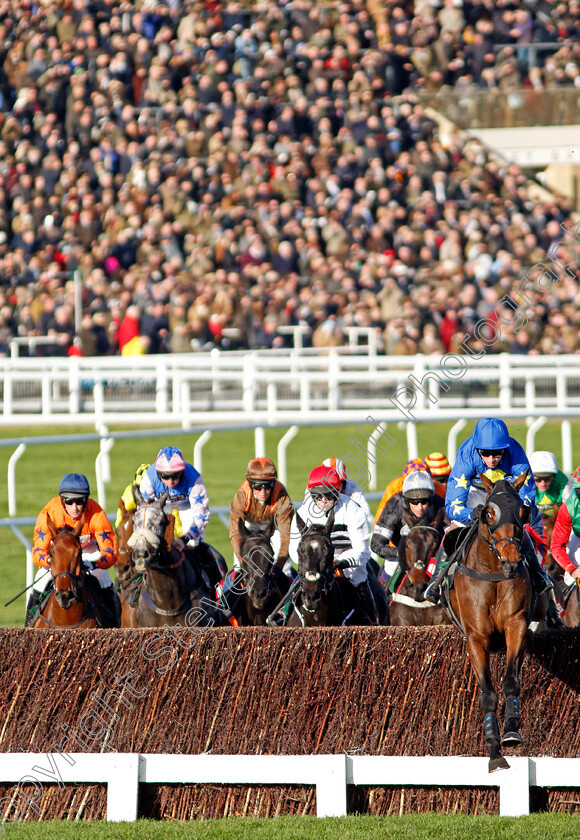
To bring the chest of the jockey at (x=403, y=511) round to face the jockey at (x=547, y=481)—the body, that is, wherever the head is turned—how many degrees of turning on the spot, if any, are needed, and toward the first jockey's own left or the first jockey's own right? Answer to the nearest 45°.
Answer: approximately 135° to the first jockey's own left

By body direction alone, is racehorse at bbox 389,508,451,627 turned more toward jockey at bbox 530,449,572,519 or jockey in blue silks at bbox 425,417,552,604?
the jockey in blue silks

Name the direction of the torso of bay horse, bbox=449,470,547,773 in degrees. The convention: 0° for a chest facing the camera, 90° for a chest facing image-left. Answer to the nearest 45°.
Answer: approximately 0°

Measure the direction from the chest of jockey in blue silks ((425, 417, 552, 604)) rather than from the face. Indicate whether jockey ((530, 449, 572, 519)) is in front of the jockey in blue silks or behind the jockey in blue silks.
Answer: behind

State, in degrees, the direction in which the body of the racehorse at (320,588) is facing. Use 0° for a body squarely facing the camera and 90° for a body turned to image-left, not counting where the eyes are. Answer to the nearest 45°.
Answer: approximately 0°

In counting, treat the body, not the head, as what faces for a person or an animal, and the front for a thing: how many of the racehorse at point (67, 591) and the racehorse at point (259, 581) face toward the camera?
2

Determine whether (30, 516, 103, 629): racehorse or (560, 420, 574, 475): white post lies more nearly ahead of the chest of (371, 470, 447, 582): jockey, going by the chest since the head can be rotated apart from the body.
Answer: the racehorse

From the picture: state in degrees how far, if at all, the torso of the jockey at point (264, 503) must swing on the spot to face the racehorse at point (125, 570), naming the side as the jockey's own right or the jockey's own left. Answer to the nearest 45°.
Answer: approximately 45° to the jockey's own right
